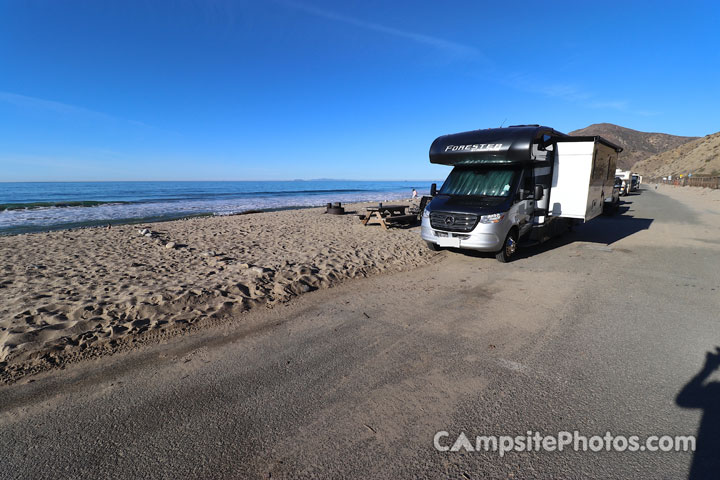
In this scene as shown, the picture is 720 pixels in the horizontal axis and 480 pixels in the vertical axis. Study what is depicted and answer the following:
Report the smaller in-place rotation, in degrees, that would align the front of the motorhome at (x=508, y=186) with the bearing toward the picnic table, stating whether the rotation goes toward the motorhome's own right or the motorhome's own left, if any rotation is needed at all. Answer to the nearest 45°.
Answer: approximately 90° to the motorhome's own right

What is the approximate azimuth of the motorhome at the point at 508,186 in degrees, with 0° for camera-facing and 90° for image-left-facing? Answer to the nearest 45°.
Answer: approximately 45°
